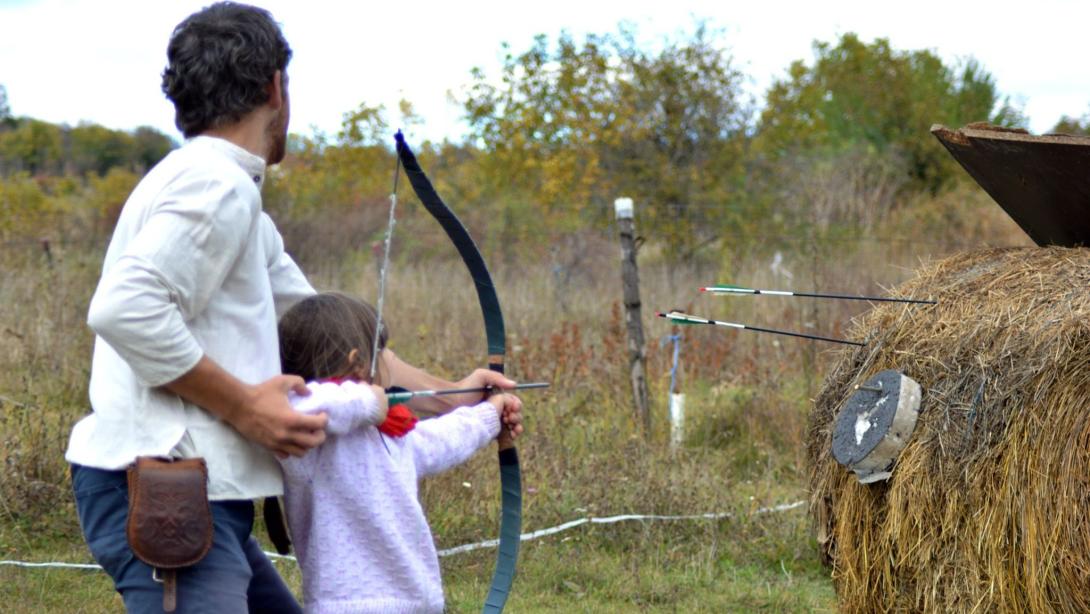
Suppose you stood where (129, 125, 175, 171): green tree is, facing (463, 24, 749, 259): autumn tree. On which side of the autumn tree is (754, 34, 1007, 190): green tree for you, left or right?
left

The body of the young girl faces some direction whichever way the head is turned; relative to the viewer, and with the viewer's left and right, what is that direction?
facing away from the viewer and to the right of the viewer

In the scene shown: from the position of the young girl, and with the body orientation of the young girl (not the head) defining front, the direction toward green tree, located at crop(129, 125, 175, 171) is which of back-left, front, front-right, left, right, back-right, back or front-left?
front-left

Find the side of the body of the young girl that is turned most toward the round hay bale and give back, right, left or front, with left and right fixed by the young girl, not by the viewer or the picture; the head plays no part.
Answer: front

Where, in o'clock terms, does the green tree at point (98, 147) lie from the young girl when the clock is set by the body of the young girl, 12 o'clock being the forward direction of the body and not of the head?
The green tree is roughly at 10 o'clock from the young girl.

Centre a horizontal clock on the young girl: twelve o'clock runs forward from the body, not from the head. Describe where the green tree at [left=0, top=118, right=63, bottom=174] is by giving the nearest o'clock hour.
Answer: The green tree is roughly at 10 o'clock from the young girl.

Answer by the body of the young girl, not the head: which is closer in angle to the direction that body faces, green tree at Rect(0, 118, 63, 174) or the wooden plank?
the wooden plank

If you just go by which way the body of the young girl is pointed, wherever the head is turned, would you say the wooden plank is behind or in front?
in front

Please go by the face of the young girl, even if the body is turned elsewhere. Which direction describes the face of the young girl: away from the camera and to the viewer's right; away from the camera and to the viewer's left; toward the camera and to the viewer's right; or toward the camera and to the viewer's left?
away from the camera and to the viewer's right

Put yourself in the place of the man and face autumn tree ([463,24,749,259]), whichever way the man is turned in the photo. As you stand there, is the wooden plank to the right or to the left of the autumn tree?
right

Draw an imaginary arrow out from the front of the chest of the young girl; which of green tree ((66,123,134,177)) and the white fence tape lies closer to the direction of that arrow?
the white fence tape
